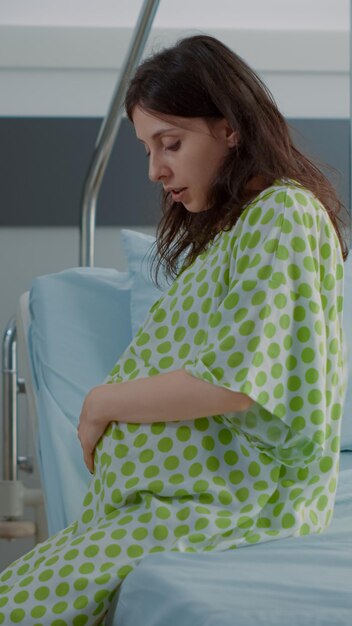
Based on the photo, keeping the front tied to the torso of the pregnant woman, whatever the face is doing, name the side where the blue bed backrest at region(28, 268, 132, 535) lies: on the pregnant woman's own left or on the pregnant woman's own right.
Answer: on the pregnant woman's own right

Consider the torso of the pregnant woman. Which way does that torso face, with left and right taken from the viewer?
facing to the left of the viewer

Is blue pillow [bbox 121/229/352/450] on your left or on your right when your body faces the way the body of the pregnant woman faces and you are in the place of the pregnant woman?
on your right

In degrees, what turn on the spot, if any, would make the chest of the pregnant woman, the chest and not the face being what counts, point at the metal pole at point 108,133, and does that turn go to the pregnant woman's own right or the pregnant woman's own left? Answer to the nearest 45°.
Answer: approximately 90° to the pregnant woman's own right
